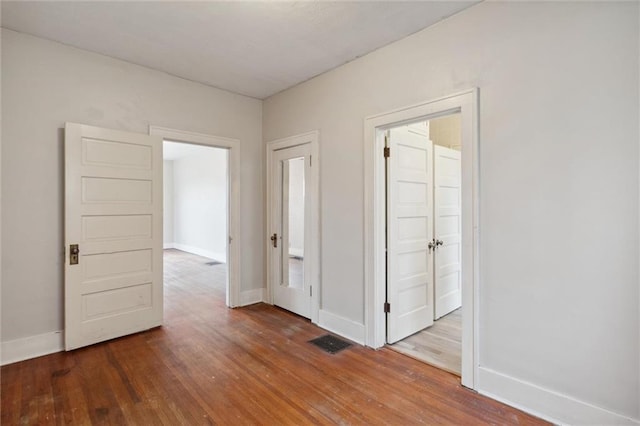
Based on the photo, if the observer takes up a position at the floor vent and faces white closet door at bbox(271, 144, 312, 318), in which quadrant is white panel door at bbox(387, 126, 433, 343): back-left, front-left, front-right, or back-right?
back-right

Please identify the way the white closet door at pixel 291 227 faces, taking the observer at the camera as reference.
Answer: facing the viewer and to the left of the viewer

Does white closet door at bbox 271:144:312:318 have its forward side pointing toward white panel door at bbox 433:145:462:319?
no

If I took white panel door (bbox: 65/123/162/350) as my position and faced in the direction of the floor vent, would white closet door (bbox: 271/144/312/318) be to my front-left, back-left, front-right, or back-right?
front-left

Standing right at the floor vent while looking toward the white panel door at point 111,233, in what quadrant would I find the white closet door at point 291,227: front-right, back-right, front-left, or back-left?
front-right

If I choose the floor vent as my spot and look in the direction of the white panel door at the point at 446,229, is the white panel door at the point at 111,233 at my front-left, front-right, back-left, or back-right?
back-left

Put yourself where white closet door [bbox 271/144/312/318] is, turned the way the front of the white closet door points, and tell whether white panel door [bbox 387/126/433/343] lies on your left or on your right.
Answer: on your left
